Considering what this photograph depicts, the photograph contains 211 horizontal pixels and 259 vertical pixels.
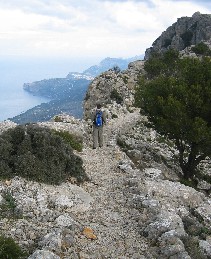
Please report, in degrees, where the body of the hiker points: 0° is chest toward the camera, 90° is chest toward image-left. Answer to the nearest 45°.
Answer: approximately 180°
